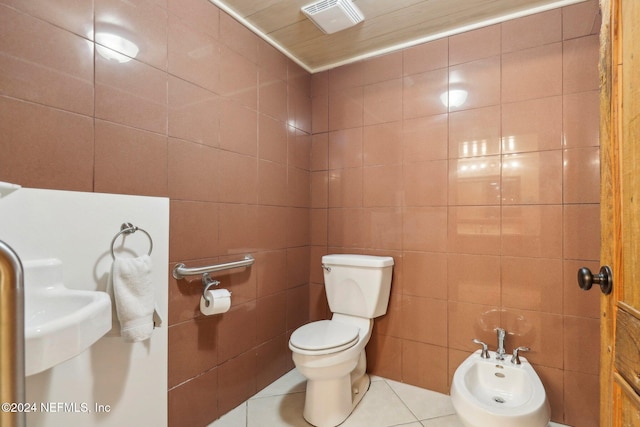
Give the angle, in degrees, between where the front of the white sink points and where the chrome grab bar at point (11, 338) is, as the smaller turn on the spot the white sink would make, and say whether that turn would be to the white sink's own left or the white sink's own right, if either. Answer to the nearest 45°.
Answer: approximately 45° to the white sink's own right

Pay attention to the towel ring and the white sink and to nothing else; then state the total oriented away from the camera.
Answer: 0

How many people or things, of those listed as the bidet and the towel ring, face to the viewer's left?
0

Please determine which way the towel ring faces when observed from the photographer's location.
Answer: facing the viewer and to the right of the viewer

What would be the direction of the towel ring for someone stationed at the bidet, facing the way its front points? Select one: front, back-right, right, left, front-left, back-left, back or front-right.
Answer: front-right

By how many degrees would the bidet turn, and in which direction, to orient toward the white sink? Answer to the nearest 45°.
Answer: approximately 45° to its right

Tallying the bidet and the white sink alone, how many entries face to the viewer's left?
0

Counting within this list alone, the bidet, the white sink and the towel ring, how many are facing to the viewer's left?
0

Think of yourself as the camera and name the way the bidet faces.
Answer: facing the viewer

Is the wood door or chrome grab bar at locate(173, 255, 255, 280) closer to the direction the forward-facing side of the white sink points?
the wood door

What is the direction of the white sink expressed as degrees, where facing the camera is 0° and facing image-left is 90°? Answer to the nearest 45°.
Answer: approximately 315°

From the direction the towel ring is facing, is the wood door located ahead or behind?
ahead
